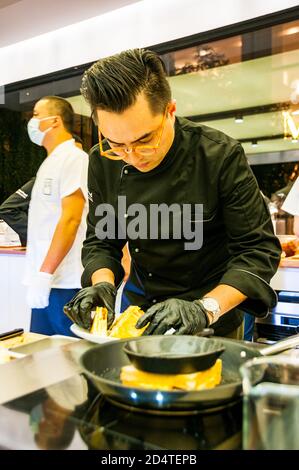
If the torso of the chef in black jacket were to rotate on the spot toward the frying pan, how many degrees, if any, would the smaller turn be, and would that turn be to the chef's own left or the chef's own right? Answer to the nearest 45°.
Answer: approximately 45° to the chef's own left

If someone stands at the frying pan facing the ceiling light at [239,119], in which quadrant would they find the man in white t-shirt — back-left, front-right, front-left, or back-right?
front-left

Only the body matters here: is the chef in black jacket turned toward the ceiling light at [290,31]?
no

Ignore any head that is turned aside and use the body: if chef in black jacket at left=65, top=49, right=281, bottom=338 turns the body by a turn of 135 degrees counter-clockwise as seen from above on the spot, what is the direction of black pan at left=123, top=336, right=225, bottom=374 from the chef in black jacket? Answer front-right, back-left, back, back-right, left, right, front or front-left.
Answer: right

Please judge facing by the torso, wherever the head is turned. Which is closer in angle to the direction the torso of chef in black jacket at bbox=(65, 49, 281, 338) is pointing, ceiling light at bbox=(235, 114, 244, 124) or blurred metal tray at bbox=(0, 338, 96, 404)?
the blurred metal tray

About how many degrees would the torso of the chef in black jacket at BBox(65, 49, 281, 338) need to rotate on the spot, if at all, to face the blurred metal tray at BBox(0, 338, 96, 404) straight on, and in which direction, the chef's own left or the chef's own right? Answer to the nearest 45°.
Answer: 0° — they already face it

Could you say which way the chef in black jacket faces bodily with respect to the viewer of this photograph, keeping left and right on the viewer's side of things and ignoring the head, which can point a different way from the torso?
facing the viewer and to the left of the viewer

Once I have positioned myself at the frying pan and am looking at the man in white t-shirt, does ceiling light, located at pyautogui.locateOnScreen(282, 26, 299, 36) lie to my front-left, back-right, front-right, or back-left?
front-right

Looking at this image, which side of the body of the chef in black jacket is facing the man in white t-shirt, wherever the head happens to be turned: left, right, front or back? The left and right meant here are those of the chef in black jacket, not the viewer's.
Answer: right
